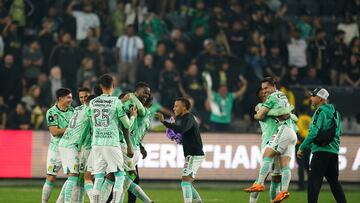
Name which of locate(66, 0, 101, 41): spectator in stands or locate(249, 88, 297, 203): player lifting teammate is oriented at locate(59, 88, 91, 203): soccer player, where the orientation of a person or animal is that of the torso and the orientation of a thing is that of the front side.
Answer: the spectator in stands

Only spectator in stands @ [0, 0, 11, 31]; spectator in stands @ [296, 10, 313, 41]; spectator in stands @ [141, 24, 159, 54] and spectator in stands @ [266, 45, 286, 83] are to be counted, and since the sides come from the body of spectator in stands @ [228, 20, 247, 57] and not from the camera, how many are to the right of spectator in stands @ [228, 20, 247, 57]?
2

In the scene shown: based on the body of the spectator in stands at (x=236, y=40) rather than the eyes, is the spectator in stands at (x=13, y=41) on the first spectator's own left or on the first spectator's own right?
on the first spectator's own right

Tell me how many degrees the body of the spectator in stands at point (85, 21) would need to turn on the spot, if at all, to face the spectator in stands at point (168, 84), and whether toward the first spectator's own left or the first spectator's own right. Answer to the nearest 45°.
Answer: approximately 45° to the first spectator's own left

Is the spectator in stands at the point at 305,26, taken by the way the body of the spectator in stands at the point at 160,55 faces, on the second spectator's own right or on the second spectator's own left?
on the second spectator's own left

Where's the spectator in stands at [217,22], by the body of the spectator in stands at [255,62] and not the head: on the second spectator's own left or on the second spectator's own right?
on the second spectator's own right

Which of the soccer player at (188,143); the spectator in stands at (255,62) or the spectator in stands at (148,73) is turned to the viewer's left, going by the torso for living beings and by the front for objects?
the soccer player

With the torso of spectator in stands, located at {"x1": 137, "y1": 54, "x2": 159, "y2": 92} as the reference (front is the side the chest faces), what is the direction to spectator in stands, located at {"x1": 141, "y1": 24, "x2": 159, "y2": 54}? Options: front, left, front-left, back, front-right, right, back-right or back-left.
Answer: back

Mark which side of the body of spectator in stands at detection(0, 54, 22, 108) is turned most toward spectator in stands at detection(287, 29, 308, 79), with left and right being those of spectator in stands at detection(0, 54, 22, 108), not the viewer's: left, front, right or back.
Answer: left

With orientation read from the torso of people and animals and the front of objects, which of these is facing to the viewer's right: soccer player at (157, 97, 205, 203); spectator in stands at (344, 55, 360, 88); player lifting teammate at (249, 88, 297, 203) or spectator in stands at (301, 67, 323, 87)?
the player lifting teammate
